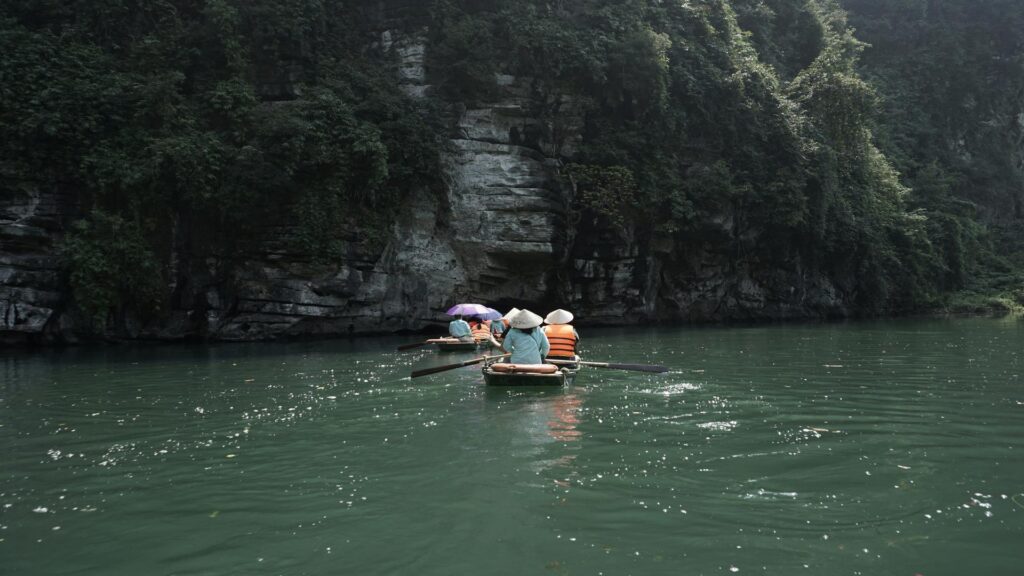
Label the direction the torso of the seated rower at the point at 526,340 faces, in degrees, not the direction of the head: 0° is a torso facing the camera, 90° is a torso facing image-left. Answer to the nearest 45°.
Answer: approximately 180°

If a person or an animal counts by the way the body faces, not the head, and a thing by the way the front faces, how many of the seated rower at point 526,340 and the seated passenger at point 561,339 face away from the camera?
2

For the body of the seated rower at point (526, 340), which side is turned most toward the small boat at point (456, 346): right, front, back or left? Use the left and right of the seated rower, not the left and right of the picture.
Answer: front

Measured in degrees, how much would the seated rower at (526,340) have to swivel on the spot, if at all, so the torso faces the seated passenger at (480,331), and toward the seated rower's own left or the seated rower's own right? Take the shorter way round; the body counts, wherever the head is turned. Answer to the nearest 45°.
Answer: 0° — they already face them

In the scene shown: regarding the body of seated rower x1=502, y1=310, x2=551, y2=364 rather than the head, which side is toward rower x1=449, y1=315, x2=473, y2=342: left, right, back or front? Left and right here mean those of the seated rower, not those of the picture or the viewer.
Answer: front

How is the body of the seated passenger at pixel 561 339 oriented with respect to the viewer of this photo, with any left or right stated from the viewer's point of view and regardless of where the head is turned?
facing away from the viewer

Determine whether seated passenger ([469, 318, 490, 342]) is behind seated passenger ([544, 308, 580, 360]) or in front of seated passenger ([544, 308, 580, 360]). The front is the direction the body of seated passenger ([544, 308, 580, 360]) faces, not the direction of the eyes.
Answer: in front
